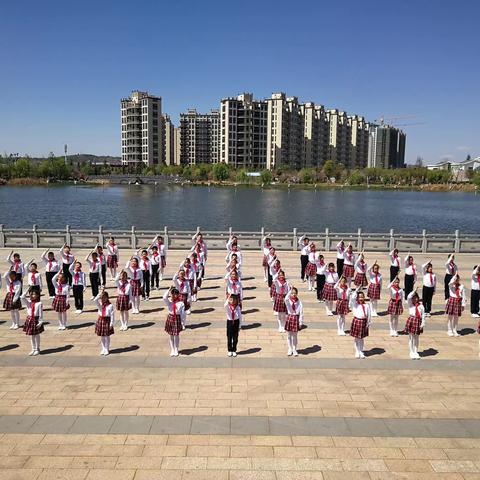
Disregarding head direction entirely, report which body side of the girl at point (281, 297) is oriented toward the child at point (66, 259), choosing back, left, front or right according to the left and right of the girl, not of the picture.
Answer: right

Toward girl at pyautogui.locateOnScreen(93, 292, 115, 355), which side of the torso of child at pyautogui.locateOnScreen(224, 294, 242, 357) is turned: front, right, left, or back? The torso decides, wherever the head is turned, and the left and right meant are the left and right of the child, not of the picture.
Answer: right

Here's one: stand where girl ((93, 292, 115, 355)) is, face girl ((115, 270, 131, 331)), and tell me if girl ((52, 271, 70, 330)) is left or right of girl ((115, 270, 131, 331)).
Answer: left

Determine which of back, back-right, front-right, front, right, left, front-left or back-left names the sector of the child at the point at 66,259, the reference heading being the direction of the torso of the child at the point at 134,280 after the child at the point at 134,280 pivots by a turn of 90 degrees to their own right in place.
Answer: front-right

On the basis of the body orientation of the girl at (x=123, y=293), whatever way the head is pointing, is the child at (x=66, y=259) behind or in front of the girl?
behind

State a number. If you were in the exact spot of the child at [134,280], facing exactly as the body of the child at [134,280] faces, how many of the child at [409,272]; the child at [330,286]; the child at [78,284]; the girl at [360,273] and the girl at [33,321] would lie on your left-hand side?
3

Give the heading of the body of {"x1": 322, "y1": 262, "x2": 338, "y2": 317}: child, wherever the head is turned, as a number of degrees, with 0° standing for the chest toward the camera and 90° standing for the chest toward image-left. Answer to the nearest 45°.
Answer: approximately 0°

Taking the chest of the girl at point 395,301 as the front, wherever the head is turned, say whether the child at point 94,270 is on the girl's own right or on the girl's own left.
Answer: on the girl's own right

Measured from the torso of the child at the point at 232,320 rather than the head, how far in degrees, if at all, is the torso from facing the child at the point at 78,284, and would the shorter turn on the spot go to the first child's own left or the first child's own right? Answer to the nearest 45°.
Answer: approximately 135° to the first child's own right

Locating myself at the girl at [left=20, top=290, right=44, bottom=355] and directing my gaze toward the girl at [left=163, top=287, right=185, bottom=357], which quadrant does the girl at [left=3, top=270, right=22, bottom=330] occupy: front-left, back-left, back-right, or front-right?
back-left
